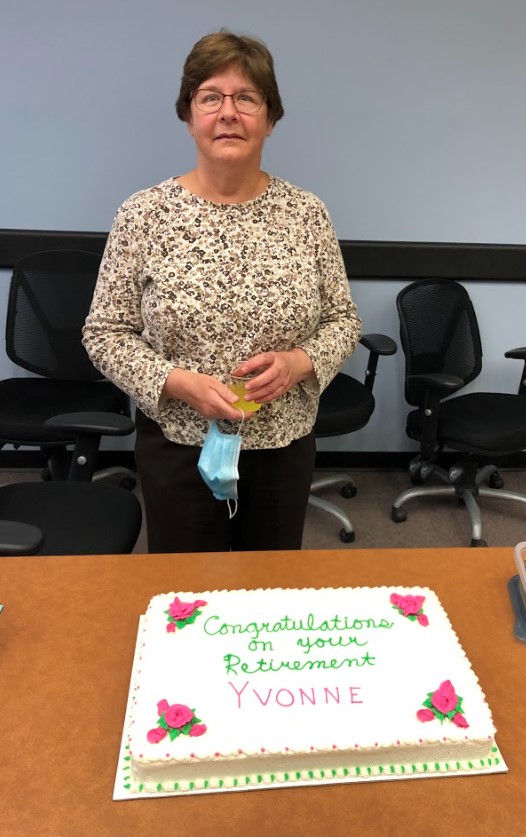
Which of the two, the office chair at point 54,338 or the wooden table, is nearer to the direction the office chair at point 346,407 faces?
the wooden table

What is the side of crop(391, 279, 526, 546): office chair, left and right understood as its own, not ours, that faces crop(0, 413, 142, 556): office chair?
right

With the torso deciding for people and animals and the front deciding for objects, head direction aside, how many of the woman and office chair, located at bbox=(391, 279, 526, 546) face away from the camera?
0

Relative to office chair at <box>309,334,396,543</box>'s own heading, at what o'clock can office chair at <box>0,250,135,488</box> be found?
office chair at <box>0,250,135,488</box> is roughly at 4 o'clock from office chair at <box>309,334,396,543</box>.

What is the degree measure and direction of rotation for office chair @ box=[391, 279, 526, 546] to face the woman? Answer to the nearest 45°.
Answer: approximately 45° to its right

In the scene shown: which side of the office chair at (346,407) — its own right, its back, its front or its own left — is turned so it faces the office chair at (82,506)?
right

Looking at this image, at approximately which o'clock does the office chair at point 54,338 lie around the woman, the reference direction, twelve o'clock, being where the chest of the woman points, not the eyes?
The office chair is roughly at 5 o'clock from the woman.

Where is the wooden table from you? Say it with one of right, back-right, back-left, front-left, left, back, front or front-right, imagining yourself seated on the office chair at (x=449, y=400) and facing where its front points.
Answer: front-right

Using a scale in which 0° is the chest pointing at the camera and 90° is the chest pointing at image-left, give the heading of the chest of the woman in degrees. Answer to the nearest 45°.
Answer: approximately 0°

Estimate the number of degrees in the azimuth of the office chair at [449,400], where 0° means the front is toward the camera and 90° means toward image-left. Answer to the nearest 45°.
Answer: approximately 315°
